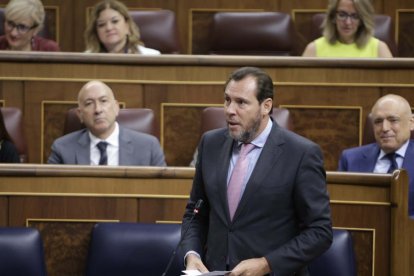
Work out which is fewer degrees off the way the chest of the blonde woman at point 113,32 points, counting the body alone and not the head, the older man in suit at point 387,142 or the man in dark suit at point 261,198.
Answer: the man in dark suit

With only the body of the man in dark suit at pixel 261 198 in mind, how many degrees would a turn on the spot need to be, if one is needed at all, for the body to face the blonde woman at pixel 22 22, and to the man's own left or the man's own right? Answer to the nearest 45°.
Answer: approximately 90° to the man's own right

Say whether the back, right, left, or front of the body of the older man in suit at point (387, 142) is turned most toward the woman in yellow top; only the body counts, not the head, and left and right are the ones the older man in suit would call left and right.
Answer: back

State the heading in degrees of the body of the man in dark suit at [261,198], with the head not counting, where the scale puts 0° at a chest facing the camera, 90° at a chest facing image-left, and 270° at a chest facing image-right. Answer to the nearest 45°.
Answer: approximately 45°
